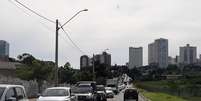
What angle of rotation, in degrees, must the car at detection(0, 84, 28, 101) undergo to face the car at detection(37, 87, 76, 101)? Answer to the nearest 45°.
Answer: approximately 135° to its right
